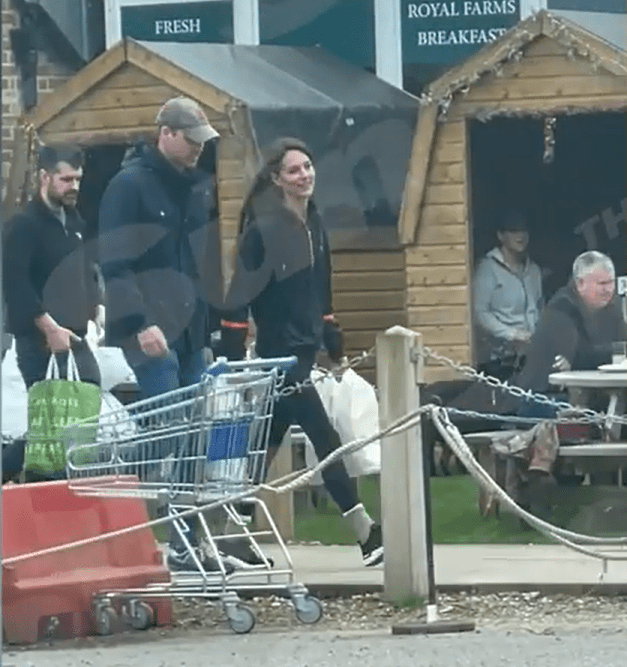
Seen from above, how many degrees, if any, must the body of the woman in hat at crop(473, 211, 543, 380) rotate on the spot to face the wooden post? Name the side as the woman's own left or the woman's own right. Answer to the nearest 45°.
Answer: approximately 45° to the woman's own right

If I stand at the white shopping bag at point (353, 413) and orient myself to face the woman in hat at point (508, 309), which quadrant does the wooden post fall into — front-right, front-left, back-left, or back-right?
back-right

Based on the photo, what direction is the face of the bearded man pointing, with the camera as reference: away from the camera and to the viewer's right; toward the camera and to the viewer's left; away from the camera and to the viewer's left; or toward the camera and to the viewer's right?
toward the camera and to the viewer's right

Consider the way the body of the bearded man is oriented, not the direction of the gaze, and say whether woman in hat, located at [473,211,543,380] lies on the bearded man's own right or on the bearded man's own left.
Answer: on the bearded man's own left

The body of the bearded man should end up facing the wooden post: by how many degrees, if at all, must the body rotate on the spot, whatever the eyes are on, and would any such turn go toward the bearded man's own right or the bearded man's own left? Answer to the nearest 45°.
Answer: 0° — they already face it

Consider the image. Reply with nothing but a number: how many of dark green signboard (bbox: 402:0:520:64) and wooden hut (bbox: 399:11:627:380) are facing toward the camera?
2
